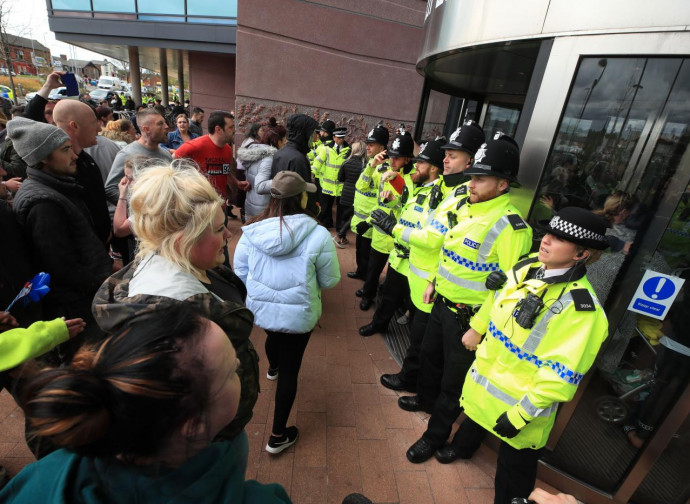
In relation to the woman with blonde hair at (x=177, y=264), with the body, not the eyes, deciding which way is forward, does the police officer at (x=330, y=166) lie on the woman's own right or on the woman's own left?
on the woman's own left

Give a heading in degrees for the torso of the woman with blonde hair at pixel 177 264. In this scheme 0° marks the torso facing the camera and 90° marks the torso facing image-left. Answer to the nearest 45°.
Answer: approximately 270°

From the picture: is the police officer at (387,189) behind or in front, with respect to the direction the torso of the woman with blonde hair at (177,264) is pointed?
in front

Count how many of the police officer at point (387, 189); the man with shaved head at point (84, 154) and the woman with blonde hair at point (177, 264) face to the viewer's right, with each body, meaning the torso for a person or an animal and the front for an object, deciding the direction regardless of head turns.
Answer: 2

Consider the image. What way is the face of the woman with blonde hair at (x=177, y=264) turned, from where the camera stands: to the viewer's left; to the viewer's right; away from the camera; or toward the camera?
to the viewer's right

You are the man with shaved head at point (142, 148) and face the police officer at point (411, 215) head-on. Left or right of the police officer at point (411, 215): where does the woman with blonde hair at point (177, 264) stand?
right

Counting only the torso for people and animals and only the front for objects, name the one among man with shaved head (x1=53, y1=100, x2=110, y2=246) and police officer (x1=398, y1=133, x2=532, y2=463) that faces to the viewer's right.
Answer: the man with shaved head

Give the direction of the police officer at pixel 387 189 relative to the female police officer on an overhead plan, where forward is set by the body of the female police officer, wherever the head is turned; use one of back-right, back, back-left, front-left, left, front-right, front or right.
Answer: right

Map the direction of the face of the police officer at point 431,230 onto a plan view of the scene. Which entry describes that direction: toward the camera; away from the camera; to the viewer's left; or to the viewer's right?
to the viewer's left

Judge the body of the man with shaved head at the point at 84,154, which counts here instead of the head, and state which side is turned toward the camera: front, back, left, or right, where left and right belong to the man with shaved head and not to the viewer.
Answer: right

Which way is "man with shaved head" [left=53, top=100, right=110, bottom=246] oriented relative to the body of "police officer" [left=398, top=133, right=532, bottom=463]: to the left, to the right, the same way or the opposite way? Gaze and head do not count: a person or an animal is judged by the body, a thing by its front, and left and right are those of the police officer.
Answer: the opposite way

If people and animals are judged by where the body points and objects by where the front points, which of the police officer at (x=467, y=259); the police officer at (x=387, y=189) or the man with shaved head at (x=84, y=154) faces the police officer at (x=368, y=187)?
the man with shaved head

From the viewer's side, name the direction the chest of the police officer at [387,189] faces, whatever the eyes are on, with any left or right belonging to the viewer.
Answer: facing the viewer and to the left of the viewer

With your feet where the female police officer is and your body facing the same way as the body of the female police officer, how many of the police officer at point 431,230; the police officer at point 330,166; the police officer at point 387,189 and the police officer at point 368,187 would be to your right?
4

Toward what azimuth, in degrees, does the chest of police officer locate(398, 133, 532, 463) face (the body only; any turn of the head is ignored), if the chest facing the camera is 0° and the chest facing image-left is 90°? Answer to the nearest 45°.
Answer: approximately 45°

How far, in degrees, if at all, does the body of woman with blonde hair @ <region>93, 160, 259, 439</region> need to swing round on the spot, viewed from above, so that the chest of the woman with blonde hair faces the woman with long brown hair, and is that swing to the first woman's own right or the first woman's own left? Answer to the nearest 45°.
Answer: approximately 45° to the first woman's own left
